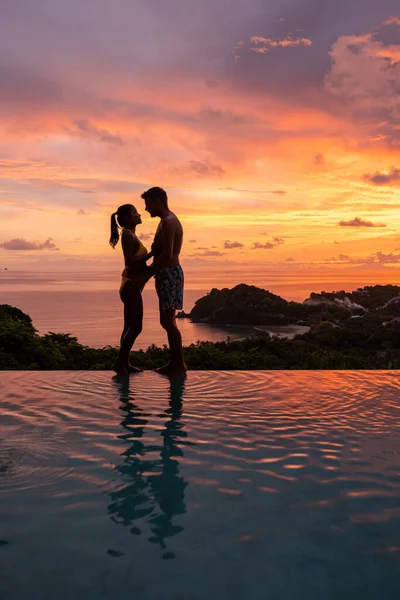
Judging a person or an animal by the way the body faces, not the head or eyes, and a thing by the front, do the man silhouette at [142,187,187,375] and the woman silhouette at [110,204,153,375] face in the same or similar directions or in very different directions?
very different directions

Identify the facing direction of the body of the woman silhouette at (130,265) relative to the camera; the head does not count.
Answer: to the viewer's right

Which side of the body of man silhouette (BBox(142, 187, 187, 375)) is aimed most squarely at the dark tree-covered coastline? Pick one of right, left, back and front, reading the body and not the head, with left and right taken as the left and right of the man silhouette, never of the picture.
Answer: right

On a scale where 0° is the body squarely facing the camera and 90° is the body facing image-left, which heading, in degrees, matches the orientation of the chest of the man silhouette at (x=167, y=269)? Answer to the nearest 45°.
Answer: approximately 90°

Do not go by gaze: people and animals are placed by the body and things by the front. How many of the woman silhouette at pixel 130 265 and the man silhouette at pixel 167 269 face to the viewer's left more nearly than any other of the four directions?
1

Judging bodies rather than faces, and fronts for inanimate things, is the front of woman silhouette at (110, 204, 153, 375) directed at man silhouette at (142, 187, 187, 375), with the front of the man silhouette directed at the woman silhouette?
yes
